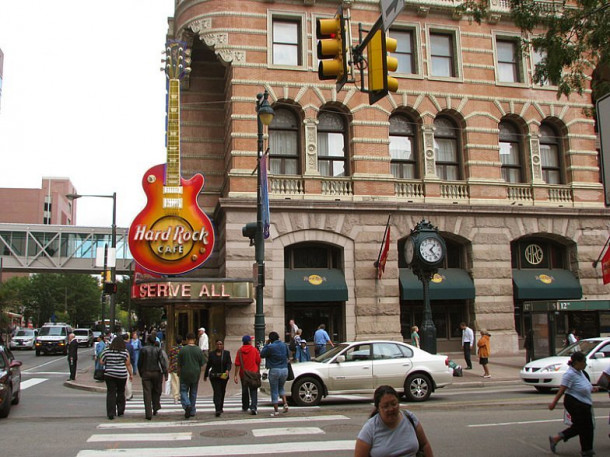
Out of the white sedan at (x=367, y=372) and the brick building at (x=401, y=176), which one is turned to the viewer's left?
the white sedan

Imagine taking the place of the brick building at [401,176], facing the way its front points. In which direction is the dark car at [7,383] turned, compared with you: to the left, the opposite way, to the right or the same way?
the same way

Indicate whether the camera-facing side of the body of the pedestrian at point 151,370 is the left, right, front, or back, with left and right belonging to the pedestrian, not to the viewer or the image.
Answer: back

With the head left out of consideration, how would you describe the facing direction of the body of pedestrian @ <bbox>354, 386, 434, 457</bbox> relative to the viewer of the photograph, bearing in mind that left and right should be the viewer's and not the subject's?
facing the viewer

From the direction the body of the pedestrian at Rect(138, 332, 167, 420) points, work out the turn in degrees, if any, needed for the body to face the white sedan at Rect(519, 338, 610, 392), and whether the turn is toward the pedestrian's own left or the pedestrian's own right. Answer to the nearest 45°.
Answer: approximately 90° to the pedestrian's own right

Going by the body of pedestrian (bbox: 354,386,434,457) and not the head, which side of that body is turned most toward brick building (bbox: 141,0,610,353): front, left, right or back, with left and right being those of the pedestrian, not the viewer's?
back

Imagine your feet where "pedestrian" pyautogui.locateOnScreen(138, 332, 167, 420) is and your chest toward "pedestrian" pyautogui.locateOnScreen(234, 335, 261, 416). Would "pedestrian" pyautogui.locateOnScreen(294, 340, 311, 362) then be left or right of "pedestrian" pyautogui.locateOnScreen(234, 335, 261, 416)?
left

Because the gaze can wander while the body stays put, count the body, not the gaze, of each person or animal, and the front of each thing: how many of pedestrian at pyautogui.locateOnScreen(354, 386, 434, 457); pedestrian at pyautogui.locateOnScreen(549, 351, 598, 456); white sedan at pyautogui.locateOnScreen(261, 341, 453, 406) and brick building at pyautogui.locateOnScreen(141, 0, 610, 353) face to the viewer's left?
1

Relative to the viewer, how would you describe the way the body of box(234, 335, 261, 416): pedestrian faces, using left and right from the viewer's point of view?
facing away from the viewer

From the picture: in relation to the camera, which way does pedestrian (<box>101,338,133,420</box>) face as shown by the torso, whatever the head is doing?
away from the camera

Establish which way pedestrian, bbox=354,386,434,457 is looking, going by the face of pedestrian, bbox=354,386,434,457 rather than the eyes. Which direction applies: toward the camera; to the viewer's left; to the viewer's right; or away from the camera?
toward the camera

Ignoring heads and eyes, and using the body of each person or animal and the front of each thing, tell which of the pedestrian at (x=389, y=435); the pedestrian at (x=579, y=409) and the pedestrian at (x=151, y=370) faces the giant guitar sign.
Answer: the pedestrian at (x=151, y=370)
